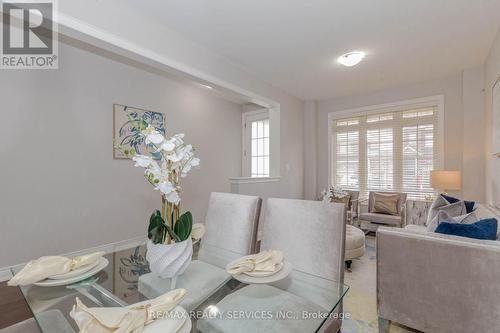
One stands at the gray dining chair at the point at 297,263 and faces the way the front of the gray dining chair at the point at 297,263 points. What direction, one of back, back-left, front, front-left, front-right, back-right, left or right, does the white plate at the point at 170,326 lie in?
front

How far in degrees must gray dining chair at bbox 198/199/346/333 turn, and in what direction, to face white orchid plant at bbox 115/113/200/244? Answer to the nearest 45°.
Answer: approximately 45° to its right

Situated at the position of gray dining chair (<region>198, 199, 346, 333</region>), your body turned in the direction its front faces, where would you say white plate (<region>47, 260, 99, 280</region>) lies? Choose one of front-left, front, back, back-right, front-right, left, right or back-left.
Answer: front-right

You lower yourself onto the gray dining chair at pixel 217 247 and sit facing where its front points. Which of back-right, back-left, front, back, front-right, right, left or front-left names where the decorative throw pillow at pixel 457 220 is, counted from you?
back-left

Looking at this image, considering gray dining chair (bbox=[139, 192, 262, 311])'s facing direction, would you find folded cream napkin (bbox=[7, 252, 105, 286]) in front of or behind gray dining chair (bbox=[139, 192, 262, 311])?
in front

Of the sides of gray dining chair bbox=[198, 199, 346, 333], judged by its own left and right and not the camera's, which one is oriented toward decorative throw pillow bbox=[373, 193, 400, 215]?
back

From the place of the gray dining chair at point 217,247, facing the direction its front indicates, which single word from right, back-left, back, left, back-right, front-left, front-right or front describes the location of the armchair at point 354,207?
back

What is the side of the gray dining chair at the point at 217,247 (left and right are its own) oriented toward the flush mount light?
back

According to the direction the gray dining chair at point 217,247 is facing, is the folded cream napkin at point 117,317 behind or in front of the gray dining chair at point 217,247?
in front

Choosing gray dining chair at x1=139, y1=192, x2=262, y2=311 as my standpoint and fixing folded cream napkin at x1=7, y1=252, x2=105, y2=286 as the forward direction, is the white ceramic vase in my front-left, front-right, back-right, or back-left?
front-left

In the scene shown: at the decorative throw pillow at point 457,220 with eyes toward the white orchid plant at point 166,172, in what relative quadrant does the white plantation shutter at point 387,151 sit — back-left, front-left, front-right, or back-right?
back-right

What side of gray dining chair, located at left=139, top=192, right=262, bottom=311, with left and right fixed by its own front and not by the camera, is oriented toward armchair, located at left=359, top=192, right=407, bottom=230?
back

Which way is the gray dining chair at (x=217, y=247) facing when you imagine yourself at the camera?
facing the viewer and to the left of the viewer

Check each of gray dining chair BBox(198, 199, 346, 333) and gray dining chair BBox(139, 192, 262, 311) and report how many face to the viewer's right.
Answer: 0
